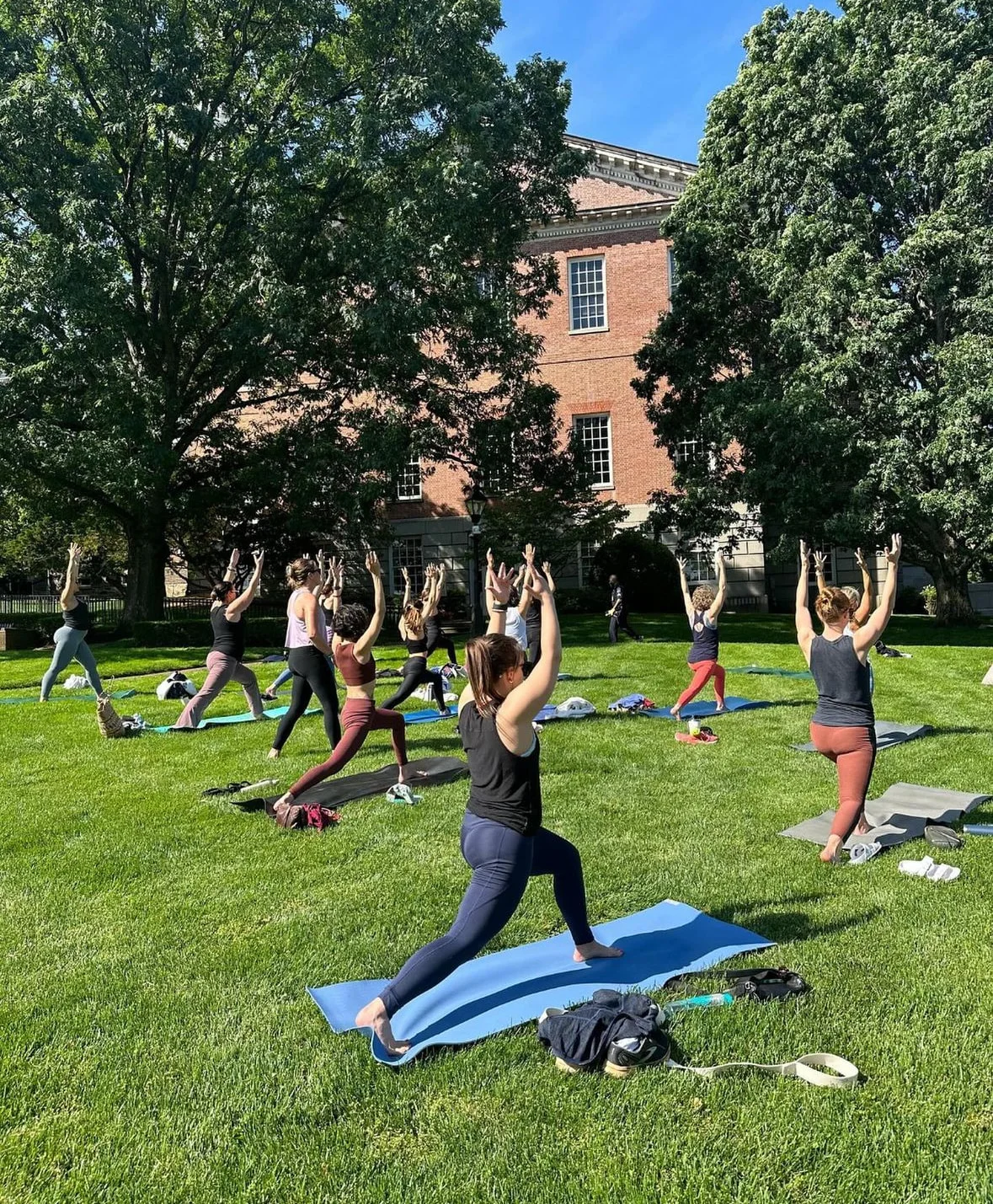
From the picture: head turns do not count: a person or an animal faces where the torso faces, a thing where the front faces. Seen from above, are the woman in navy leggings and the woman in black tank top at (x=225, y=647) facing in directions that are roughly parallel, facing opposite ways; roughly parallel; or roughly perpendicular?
roughly parallel

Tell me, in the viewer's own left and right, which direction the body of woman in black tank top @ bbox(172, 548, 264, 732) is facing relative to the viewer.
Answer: facing away from the viewer and to the right of the viewer

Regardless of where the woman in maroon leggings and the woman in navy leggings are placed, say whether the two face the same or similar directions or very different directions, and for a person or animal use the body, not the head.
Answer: same or similar directions

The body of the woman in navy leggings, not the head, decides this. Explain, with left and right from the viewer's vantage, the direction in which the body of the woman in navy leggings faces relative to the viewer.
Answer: facing away from the viewer and to the right of the viewer

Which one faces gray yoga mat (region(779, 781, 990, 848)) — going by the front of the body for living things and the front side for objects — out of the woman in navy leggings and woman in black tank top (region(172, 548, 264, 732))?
the woman in navy leggings

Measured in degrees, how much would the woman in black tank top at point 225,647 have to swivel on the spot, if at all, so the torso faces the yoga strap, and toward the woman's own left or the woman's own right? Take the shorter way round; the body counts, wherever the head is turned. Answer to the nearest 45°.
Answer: approximately 135° to the woman's own right

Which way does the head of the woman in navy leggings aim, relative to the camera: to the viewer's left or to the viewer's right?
to the viewer's right

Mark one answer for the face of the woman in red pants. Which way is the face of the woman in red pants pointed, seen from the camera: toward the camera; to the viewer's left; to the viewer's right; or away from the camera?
away from the camera

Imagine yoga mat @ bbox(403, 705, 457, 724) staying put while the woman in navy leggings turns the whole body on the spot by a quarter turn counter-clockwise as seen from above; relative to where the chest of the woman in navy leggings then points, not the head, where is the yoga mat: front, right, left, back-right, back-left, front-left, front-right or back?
front-right

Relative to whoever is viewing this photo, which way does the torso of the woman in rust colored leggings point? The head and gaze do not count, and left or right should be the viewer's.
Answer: facing away from the viewer

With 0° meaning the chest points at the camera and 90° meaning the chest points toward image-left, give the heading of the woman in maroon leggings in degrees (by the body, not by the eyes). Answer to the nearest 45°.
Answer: approximately 225°

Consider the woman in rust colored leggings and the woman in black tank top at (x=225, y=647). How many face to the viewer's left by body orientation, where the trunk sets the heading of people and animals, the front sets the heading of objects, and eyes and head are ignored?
0

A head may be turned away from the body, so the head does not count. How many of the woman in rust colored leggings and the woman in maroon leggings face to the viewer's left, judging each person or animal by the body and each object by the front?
0
